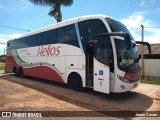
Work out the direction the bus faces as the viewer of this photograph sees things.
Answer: facing the viewer and to the right of the viewer

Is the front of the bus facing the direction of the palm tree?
no
